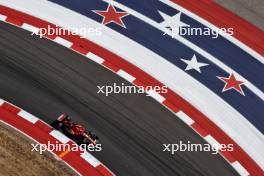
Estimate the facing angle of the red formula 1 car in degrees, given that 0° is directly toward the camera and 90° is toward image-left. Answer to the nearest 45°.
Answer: approximately 315°
